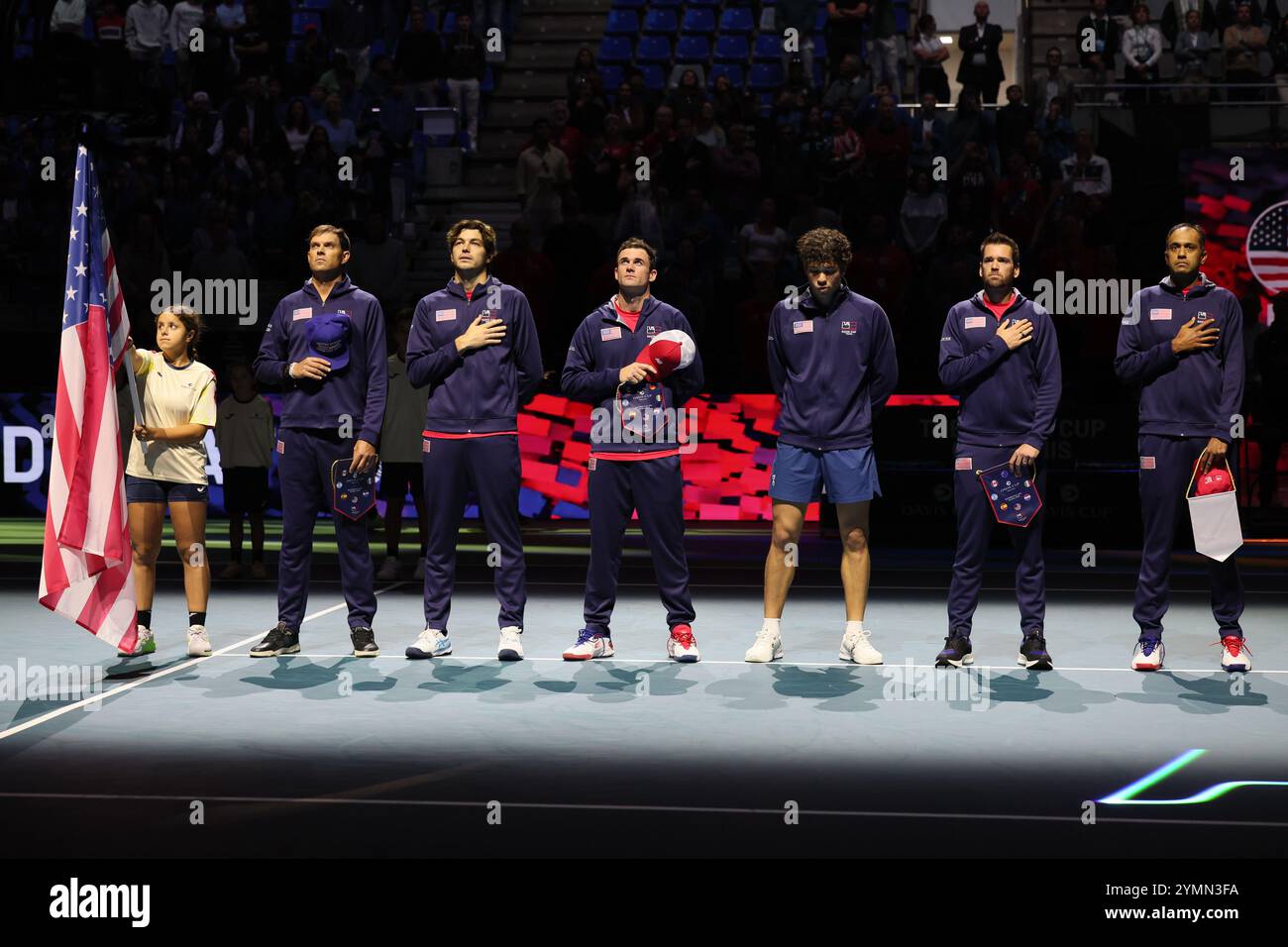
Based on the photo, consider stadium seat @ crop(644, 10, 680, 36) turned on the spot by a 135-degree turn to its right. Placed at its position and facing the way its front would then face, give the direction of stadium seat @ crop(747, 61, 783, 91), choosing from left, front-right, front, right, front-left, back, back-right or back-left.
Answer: back

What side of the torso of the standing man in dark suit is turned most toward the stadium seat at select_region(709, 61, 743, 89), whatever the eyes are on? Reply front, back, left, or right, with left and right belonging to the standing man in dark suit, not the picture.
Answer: right

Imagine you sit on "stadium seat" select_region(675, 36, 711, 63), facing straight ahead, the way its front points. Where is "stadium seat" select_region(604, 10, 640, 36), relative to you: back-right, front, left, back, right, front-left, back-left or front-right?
back-right

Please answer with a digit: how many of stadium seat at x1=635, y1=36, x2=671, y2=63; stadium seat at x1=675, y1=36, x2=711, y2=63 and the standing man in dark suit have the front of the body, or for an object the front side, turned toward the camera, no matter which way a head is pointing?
3

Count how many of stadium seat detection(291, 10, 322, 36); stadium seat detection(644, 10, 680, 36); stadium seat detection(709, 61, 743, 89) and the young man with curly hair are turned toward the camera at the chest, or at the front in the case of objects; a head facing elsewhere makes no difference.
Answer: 4

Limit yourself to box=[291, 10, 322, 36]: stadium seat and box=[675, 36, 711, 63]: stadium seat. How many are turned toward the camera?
2

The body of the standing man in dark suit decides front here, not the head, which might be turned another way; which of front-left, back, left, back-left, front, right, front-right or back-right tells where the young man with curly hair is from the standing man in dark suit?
front

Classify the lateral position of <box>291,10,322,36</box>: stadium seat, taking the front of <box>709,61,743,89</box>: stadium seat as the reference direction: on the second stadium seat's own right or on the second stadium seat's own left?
on the second stadium seat's own right

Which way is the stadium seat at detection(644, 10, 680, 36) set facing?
toward the camera

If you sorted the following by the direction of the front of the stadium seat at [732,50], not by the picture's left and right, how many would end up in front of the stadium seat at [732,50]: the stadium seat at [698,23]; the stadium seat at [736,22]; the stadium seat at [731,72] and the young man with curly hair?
2

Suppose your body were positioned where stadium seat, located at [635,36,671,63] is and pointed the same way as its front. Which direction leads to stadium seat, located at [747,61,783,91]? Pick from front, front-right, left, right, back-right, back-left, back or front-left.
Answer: front-left

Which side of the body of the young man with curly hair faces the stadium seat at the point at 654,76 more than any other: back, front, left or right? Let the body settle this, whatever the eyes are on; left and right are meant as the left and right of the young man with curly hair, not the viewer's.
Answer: back

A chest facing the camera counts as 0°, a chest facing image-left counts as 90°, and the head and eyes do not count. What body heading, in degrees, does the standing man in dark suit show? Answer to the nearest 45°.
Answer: approximately 0°

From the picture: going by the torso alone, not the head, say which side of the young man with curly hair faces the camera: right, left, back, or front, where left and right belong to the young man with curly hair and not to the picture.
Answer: front

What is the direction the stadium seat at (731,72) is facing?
toward the camera

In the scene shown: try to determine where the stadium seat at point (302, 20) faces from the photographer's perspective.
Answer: facing the viewer
